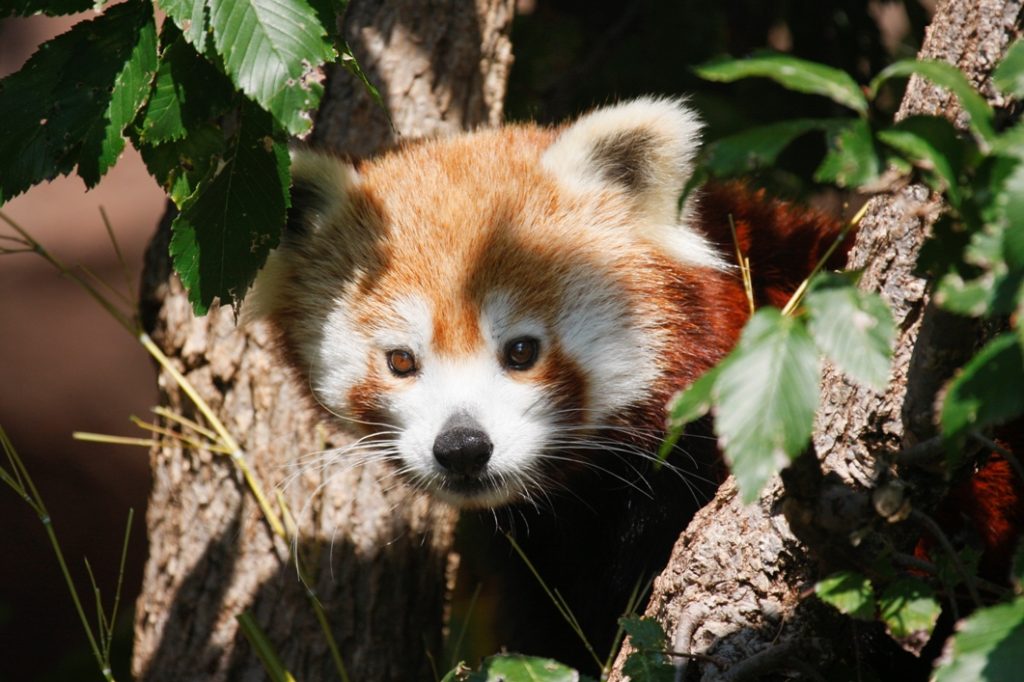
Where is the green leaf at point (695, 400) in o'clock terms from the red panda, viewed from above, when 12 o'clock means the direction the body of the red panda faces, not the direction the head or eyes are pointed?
The green leaf is roughly at 10 o'clock from the red panda.

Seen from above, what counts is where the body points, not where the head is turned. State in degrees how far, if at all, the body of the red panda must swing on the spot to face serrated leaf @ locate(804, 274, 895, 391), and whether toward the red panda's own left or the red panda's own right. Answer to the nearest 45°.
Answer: approximately 45° to the red panda's own left

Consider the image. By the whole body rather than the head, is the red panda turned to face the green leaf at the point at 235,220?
yes

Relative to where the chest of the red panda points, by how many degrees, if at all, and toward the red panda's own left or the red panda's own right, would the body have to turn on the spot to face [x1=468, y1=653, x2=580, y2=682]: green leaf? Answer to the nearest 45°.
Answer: approximately 45° to the red panda's own left

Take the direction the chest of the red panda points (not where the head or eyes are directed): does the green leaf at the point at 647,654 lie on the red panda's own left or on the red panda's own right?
on the red panda's own left

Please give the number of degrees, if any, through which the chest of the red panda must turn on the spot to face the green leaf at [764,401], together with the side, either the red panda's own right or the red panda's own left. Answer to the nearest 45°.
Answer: approximately 45° to the red panda's own left

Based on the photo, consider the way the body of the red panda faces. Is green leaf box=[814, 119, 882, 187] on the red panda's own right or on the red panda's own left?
on the red panda's own left

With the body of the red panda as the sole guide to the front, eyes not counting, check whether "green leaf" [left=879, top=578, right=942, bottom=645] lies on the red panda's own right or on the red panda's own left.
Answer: on the red panda's own left

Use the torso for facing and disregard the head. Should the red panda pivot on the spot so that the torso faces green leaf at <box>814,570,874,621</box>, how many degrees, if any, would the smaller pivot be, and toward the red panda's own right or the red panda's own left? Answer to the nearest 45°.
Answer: approximately 90° to the red panda's own left

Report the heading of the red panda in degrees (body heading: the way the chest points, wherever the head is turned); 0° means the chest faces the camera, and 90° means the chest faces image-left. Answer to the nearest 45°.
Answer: approximately 45°

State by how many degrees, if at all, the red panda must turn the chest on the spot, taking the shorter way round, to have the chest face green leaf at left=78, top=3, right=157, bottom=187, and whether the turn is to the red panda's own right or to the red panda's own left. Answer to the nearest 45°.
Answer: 0° — it already faces it
